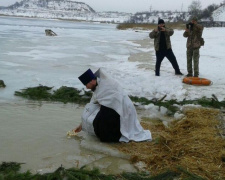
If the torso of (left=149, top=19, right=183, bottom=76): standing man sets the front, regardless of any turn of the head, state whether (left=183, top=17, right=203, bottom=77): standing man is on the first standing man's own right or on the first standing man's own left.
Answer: on the first standing man's own left

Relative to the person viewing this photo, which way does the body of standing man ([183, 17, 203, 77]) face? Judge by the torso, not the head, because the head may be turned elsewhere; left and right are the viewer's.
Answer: facing the viewer and to the left of the viewer

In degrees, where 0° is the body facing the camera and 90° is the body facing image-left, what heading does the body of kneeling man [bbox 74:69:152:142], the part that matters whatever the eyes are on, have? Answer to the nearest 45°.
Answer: approximately 90°

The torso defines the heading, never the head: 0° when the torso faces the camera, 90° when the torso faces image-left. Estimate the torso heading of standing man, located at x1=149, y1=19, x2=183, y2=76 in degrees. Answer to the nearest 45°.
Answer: approximately 0°

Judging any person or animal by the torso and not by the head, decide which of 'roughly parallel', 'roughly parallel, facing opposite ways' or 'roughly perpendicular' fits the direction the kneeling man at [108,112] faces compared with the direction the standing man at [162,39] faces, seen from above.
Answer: roughly perpendicular

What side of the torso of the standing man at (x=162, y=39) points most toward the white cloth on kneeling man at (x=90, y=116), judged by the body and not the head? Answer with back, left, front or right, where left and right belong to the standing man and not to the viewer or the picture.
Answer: front

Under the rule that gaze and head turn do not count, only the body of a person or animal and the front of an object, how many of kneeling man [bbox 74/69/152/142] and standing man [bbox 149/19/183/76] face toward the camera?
1

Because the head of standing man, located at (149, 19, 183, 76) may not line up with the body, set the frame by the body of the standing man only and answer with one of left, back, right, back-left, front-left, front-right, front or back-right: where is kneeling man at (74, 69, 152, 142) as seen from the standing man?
front

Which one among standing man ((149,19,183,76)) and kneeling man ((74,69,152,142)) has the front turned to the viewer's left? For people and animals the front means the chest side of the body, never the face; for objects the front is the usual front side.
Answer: the kneeling man

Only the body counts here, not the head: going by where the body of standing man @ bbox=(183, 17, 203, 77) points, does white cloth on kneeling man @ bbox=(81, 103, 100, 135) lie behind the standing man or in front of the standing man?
in front

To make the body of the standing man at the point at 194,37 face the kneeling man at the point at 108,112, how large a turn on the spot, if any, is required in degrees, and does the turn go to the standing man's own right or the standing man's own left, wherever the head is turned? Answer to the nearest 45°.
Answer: approximately 45° to the standing man's own left

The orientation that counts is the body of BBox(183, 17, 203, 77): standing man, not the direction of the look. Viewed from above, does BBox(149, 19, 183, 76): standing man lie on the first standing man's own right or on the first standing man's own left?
on the first standing man's own right

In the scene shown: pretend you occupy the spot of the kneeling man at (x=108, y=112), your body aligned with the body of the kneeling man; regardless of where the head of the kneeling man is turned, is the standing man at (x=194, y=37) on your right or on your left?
on your right
